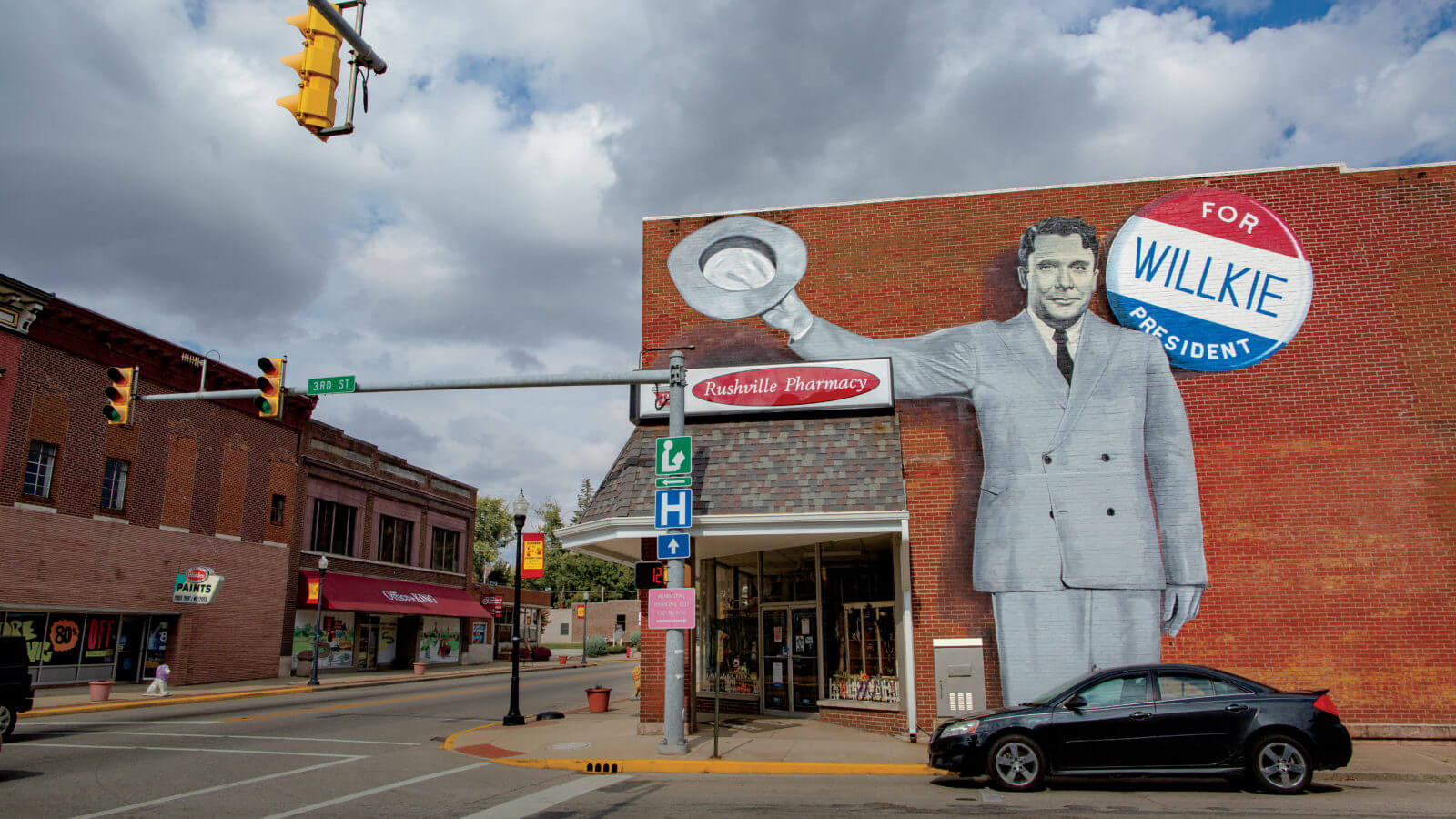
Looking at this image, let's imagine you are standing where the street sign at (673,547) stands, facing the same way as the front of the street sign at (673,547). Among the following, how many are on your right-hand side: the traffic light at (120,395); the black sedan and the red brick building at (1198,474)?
1

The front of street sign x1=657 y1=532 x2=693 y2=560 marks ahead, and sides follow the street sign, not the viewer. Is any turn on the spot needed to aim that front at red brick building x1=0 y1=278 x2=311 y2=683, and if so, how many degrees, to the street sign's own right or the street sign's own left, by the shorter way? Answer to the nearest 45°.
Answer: approximately 135° to the street sign's own right

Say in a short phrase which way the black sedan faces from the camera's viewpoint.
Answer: facing to the left of the viewer

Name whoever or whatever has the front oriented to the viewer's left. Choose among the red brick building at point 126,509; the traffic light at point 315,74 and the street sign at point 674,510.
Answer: the traffic light

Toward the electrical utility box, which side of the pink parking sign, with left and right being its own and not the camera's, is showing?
left

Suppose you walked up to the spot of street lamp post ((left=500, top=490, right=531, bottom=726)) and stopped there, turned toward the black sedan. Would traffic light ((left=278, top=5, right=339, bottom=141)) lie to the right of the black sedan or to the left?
right

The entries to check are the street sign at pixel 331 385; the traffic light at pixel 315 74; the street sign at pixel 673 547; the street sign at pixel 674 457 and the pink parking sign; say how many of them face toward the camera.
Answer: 4

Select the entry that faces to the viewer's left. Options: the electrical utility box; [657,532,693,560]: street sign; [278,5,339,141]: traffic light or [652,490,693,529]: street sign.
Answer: the traffic light

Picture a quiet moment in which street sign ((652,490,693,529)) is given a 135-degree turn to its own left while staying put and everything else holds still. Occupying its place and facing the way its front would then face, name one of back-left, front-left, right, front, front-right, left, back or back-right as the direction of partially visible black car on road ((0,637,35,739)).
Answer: back-left

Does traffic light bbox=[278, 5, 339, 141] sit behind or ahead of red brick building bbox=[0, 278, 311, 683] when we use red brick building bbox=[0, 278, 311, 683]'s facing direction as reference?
ahead

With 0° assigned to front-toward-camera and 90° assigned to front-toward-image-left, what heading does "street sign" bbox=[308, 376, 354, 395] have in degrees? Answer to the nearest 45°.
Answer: approximately 0°

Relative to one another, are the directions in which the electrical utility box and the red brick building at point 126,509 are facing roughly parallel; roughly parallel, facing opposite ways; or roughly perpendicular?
roughly perpendicular

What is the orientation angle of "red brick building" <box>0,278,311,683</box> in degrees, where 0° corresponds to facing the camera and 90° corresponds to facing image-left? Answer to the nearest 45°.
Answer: approximately 315°
